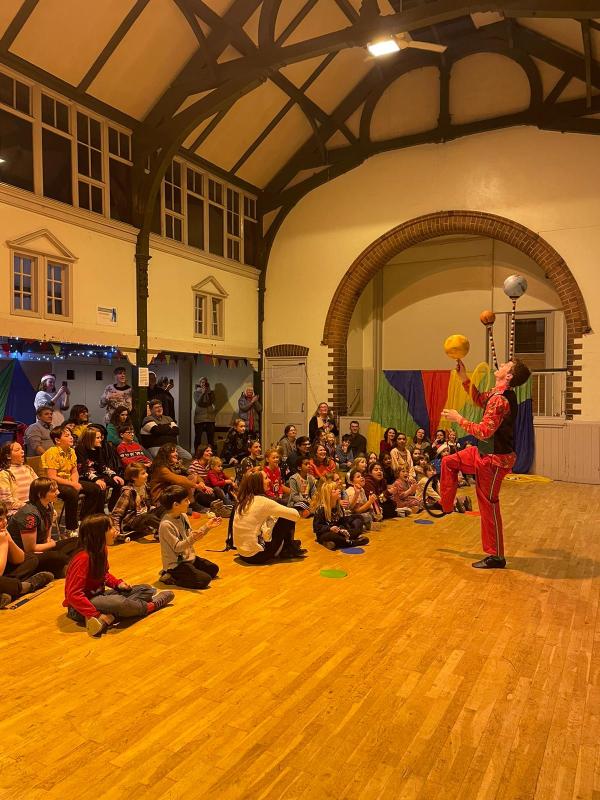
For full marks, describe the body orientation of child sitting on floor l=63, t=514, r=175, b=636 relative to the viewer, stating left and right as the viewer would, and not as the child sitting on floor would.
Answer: facing to the right of the viewer

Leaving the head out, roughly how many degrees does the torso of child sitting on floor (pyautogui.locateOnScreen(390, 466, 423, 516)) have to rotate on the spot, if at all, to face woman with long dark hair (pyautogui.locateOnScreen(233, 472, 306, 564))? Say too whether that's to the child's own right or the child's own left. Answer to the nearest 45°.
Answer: approximately 90° to the child's own right

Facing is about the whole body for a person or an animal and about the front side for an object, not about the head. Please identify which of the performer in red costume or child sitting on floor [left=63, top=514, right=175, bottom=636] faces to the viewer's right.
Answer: the child sitting on floor

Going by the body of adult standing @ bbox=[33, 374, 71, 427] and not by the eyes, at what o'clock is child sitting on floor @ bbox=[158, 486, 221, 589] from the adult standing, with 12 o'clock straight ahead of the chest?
The child sitting on floor is roughly at 1 o'clock from the adult standing.

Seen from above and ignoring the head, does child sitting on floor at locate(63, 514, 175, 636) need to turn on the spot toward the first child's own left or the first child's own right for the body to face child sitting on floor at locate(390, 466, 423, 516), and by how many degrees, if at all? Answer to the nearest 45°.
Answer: approximately 45° to the first child's own left

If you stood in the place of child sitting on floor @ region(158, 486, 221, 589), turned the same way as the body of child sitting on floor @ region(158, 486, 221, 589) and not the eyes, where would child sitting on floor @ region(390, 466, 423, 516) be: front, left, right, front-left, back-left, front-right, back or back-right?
front-left

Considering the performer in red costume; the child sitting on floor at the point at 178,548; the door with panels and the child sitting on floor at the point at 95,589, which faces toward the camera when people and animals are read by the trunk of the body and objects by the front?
the door with panels

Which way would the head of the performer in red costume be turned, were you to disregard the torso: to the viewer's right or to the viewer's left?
to the viewer's left

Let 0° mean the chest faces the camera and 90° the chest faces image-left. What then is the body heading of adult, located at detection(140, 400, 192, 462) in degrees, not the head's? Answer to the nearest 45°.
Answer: approximately 315°

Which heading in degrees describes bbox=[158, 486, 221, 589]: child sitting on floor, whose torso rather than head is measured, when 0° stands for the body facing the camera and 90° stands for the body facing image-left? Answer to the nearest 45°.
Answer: approximately 270°
